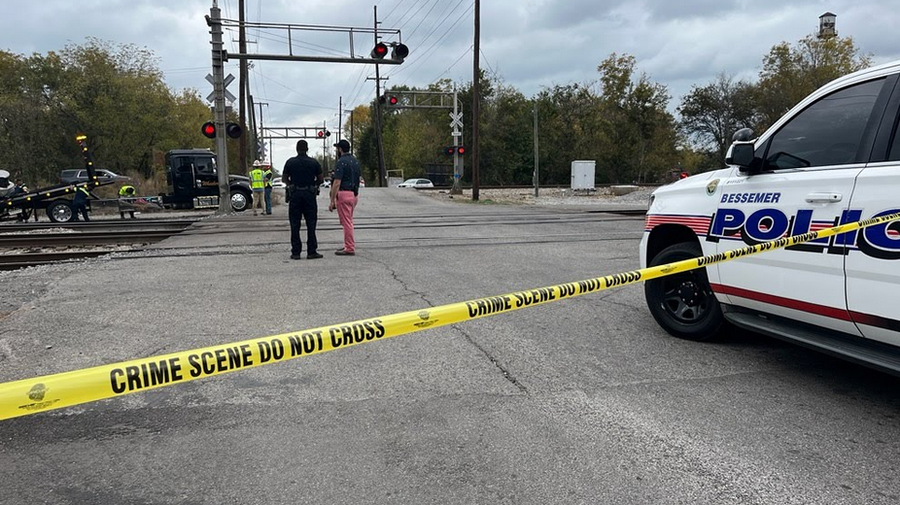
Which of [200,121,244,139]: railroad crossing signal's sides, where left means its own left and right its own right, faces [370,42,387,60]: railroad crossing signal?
left

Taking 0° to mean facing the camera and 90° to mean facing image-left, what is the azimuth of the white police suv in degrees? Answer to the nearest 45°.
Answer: approximately 135°

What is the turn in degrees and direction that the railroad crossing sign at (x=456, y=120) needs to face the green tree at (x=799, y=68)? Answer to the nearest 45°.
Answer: approximately 135° to its left

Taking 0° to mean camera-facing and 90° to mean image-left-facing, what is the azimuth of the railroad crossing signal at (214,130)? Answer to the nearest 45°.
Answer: approximately 0°

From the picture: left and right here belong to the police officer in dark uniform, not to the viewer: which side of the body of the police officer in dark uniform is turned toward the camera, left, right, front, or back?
back

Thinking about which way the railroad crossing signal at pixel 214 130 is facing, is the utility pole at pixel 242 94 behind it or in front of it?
behind

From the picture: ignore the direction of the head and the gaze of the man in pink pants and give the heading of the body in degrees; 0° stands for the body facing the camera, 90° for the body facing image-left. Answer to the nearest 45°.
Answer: approximately 135°

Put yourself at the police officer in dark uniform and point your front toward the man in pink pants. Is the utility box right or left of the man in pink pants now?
left

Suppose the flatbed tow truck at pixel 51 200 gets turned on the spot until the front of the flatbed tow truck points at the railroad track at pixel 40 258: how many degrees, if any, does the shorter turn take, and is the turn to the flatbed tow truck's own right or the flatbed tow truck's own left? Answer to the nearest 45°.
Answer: approximately 90° to the flatbed tow truck's own right

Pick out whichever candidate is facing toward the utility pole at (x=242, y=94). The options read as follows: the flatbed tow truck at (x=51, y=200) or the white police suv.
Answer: the white police suv

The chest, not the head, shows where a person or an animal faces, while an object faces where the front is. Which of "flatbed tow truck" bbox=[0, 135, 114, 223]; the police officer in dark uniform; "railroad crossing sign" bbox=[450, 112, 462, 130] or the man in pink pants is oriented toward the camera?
the railroad crossing sign

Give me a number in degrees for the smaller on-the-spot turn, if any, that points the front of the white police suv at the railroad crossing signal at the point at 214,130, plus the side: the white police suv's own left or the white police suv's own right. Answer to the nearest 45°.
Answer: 0° — it already faces it
